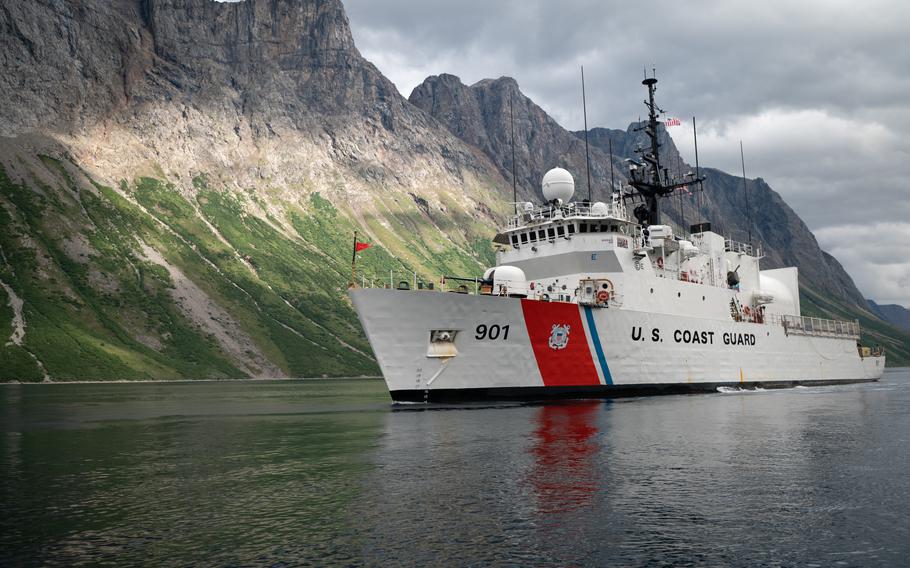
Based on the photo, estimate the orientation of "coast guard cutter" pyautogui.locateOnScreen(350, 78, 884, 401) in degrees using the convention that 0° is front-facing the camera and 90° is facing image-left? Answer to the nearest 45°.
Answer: approximately 45°
